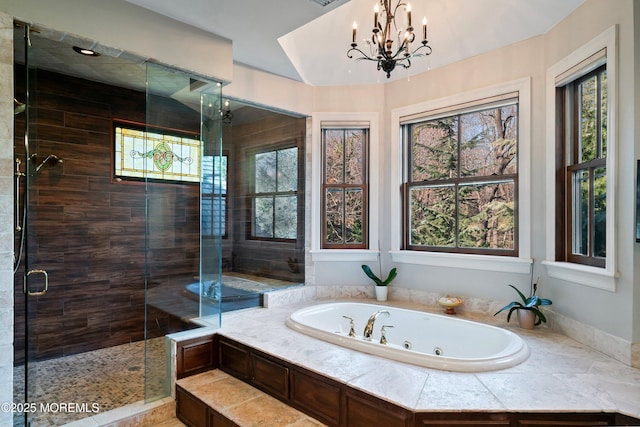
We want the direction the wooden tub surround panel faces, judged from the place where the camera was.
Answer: facing the viewer and to the left of the viewer

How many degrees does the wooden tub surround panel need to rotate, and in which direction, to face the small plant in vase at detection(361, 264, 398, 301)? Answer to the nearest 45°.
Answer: approximately 135° to its right

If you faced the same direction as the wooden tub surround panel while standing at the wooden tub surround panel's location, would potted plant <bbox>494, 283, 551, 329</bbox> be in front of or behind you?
behind

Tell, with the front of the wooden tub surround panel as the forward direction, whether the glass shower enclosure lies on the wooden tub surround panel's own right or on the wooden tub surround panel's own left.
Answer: on the wooden tub surround panel's own right

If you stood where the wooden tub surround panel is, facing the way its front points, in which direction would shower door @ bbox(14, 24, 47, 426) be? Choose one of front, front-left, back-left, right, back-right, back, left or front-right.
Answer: front-right

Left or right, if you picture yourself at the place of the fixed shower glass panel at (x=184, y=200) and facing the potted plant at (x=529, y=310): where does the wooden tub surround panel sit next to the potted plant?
right

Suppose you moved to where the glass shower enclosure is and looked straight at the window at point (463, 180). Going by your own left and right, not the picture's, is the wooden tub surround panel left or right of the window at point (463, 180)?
right

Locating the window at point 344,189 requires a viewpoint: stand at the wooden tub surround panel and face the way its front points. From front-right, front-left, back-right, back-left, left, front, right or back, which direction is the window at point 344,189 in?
back-right

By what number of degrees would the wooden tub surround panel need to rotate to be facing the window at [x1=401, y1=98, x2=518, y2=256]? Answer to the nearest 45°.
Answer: approximately 180°

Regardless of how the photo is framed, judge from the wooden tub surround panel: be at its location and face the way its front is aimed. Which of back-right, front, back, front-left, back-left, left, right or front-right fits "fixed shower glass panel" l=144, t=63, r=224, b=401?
right

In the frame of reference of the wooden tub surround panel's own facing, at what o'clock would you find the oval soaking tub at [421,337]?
The oval soaking tub is roughly at 6 o'clock from the wooden tub surround panel.
